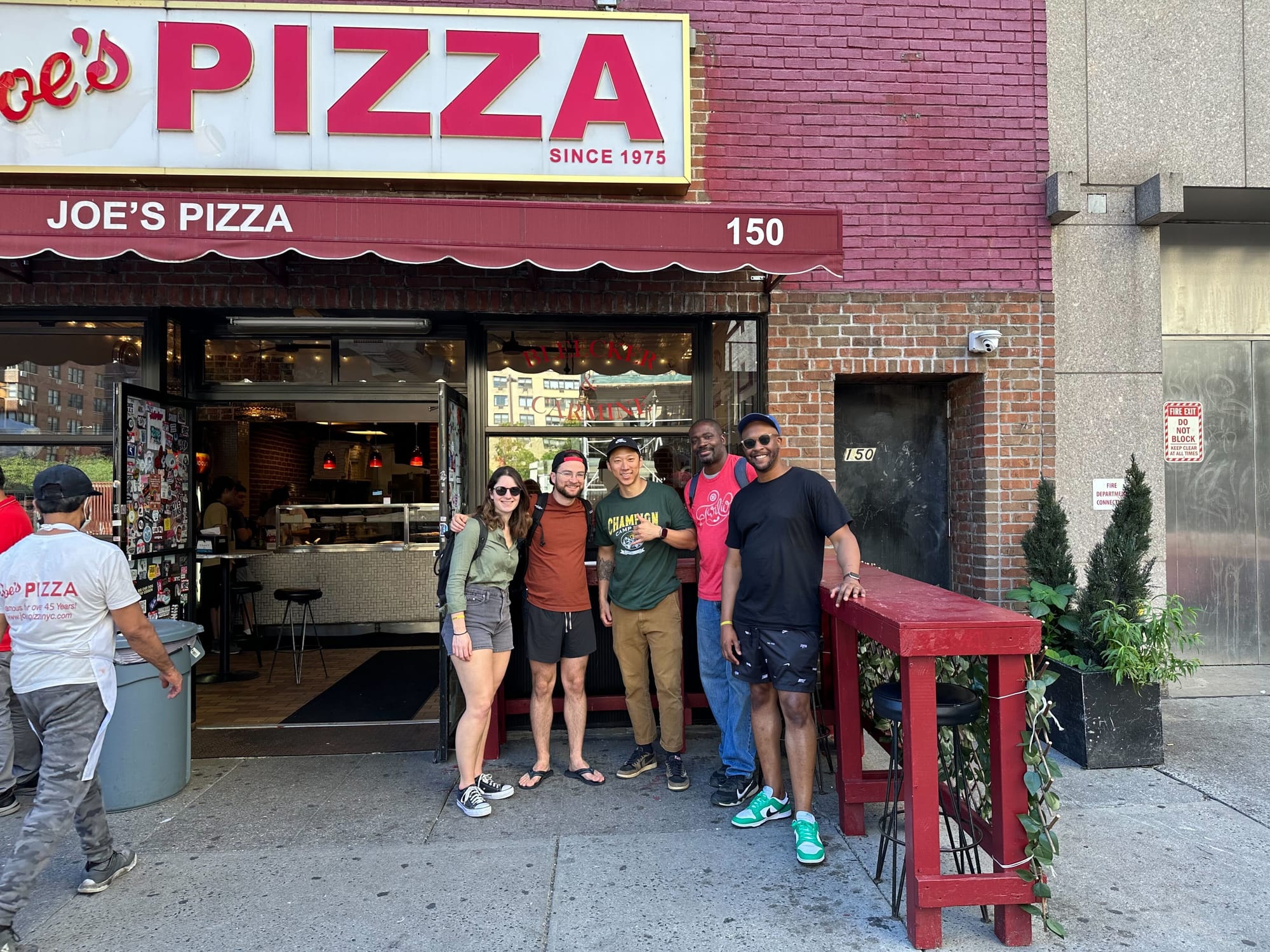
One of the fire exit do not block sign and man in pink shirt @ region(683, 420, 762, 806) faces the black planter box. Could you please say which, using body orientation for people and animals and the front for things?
the fire exit do not block sign

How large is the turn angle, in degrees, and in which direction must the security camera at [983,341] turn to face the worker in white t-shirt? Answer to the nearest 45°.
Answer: approximately 45° to its right

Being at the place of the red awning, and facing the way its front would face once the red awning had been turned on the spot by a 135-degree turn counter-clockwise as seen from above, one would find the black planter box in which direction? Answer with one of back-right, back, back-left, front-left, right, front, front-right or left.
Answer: front-right

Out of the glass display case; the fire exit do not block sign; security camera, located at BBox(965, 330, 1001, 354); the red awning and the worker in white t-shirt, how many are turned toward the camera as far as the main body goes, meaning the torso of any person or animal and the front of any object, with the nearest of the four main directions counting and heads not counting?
4

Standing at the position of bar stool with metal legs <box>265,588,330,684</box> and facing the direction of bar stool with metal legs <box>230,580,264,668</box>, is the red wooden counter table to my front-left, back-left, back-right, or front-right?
back-left

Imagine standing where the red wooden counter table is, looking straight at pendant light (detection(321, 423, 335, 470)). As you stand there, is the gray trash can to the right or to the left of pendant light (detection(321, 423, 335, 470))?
left

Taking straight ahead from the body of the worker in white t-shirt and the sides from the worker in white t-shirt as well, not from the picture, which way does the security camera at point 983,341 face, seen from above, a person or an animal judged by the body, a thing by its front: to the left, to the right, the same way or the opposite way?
the opposite way

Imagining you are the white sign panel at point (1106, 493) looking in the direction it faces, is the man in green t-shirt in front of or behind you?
in front

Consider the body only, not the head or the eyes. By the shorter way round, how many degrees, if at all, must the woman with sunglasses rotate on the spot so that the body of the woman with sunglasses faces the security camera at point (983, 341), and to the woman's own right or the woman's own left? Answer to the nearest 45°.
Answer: approximately 45° to the woman's own left

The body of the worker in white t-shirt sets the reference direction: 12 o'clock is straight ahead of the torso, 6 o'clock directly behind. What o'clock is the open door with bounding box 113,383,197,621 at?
The open door is roughly at 11 o'clock from the worker in white t-shirt.

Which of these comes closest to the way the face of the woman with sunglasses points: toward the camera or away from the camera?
toward the camera

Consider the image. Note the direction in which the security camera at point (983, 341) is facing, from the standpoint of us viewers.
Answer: facing the viewer

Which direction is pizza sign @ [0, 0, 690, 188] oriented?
toward the camera

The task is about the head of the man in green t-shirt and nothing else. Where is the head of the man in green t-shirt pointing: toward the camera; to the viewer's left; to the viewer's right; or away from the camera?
toward the camera

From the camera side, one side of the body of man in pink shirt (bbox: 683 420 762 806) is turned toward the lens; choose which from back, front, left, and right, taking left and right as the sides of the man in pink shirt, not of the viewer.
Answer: front
